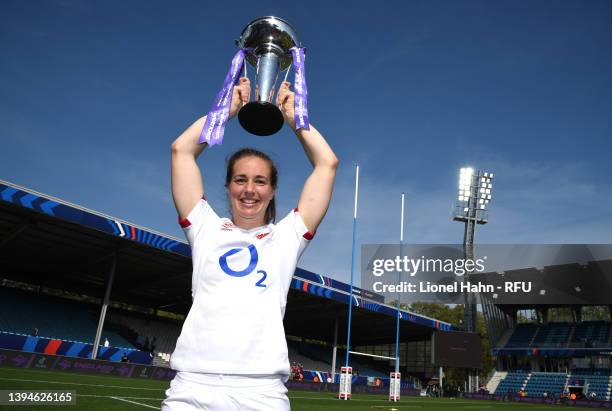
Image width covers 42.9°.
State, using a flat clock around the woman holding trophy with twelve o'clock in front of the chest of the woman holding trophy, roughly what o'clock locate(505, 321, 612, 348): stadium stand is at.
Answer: The stadium stand is roughly at 7 o'clock from the woman holding trophy.

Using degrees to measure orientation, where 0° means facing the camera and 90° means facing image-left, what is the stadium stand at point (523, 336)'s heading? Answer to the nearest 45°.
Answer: approximately 45°

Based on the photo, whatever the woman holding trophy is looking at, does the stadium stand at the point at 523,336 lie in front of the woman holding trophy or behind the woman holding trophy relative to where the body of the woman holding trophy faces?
behind

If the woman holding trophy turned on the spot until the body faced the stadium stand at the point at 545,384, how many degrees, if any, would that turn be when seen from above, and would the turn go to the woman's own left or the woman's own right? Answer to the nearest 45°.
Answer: approximately 135° to the woman's own left

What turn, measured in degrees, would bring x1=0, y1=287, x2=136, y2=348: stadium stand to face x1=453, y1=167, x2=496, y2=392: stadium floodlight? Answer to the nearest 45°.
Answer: approximately 45° to its left

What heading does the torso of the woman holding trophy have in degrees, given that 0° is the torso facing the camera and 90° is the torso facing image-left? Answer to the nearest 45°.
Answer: approximately 0°
